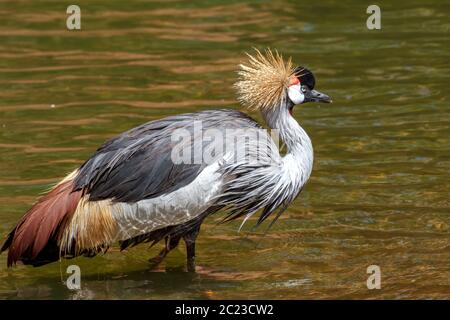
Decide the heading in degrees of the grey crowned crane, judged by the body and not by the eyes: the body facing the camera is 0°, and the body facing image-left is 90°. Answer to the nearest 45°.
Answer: approximately 270°
